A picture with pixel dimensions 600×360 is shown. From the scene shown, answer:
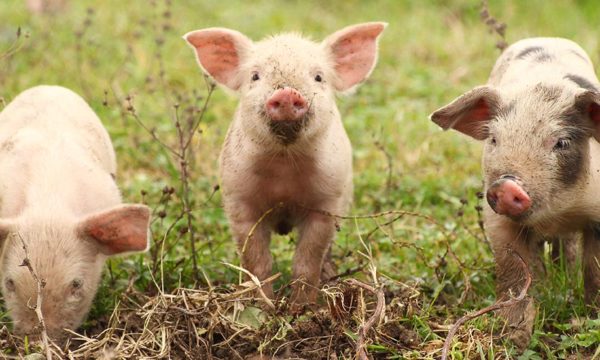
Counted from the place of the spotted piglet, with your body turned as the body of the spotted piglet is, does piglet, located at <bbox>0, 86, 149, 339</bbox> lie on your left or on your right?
on your right

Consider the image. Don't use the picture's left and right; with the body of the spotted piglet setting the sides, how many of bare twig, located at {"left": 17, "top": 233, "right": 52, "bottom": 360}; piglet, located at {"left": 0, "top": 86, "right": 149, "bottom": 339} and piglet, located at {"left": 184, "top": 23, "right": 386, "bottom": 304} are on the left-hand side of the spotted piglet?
0

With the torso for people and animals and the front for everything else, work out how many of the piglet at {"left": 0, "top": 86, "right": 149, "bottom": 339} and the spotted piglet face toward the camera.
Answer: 2

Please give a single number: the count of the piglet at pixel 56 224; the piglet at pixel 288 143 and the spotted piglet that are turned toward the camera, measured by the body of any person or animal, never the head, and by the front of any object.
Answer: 3

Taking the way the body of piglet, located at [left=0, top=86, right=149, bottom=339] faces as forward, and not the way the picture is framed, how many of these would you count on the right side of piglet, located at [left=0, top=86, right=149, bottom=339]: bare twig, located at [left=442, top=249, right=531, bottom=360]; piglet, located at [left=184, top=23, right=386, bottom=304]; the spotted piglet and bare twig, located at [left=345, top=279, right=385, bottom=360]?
0

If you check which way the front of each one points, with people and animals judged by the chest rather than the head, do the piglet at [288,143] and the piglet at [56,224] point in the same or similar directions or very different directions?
same or similar directions

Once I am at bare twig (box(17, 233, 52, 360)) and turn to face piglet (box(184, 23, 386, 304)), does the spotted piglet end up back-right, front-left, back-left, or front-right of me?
front-right

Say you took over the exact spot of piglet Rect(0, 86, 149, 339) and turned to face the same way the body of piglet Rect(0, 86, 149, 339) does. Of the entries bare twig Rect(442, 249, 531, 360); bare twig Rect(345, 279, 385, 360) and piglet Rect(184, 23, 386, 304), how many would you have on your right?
0

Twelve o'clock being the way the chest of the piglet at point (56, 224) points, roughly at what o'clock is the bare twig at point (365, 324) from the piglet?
The bare twig is roughly at 10 o'clock from the piglet.

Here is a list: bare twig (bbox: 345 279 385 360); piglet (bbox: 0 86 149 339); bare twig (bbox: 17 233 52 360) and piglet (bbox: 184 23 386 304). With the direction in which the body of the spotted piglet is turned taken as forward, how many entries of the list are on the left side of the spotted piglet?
0

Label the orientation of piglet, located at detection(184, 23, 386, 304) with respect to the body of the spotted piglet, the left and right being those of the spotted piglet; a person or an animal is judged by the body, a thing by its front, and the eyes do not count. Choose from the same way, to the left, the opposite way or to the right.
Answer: the same way

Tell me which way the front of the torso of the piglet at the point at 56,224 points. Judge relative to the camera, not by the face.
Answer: toward the camera

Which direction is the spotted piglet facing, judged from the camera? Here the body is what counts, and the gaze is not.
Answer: toward the camera

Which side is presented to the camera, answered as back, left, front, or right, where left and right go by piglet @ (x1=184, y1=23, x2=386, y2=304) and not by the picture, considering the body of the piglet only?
front
